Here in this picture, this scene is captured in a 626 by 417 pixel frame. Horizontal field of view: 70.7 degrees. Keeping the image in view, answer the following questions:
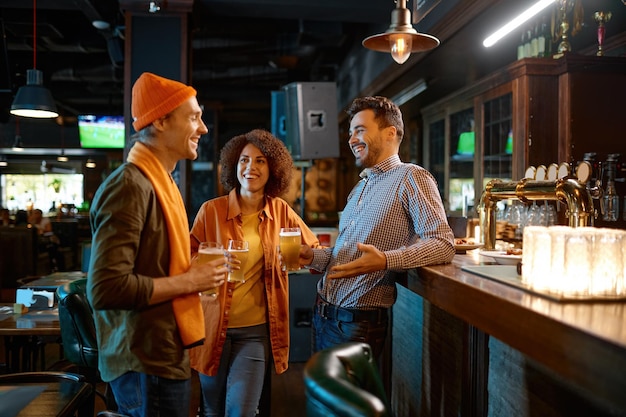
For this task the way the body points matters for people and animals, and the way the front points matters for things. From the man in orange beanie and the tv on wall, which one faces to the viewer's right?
the man in orange beanie

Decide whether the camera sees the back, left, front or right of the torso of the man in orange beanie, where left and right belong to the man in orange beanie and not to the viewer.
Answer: right

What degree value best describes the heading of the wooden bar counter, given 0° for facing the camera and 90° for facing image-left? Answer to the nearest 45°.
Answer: approximately 45°

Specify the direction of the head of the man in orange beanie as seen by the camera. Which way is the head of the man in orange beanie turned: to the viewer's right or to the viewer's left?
to the viewer's right

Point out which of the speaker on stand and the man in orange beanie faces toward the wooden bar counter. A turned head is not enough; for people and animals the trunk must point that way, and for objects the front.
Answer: the man in orange beanie

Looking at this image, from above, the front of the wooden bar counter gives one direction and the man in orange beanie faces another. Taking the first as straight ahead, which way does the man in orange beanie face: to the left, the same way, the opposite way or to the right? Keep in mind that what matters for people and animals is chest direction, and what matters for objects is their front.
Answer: the opposite way
